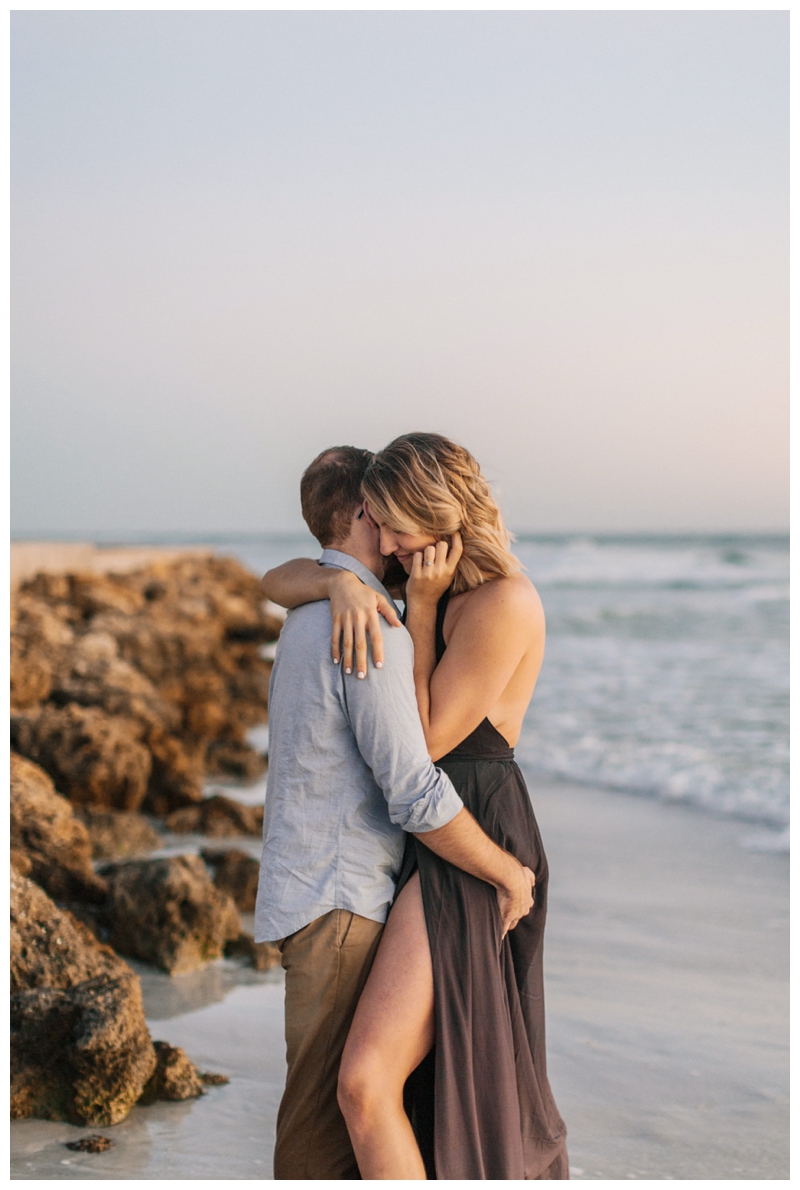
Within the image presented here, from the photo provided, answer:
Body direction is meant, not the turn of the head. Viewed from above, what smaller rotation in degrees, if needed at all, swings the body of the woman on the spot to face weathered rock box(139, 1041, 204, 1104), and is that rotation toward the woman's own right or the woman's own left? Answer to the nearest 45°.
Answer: approximately 45° to the woman's own right

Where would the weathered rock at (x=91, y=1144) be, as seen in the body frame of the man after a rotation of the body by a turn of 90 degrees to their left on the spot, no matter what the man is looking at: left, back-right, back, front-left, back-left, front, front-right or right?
front

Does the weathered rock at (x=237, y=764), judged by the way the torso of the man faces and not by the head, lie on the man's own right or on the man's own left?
on the man's own left

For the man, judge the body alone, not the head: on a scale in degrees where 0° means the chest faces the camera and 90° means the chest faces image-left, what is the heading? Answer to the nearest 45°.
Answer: approximately 225°

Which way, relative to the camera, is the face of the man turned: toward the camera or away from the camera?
away from the camera

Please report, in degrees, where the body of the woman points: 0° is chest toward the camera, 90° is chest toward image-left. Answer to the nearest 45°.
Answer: approximately 90°

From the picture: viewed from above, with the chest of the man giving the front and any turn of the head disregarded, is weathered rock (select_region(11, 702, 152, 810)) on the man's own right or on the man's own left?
on the man's own left
